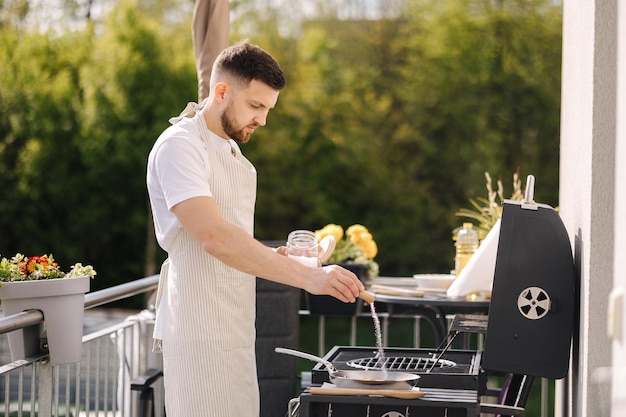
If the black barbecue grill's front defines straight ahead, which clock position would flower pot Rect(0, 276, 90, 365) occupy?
The flower pot is roughly at 12 o'clock from the black barbecue grill.

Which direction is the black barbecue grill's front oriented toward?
to the viewer's left

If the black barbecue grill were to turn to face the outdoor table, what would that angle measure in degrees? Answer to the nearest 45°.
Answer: approximately 90° to its right

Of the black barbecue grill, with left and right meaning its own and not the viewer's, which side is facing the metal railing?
front

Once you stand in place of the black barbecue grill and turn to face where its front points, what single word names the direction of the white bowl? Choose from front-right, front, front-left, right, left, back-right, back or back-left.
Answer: right

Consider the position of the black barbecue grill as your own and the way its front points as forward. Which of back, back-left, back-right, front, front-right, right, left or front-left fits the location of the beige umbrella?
front-right
